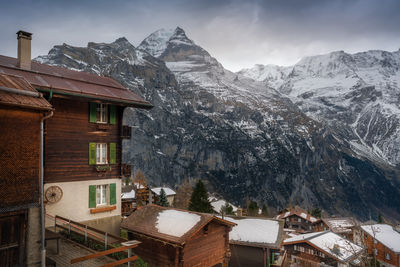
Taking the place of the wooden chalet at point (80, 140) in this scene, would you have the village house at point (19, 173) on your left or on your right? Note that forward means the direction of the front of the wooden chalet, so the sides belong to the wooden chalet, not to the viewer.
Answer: on your right

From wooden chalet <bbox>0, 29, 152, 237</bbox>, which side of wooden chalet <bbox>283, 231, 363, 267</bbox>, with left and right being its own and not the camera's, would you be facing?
front

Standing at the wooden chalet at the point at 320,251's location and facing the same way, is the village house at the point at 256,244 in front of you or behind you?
in front

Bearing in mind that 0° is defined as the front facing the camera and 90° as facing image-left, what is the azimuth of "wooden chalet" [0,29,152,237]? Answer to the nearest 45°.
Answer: approximately 270°

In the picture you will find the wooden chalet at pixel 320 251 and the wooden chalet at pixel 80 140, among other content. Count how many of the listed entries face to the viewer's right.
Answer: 1

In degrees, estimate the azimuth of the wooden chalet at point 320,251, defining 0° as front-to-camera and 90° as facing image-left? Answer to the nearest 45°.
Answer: approximately 45°
